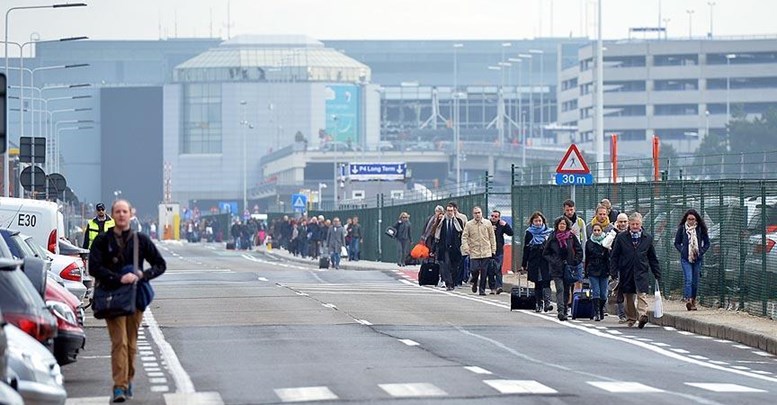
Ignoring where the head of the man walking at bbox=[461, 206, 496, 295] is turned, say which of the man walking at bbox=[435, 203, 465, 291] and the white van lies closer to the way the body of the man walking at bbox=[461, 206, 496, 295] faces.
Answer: the white van

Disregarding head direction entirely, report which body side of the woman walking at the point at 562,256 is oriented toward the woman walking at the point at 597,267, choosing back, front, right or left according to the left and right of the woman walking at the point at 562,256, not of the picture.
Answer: left

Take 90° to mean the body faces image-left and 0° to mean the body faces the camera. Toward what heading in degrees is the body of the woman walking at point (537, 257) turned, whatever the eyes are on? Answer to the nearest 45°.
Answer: approximately 0°

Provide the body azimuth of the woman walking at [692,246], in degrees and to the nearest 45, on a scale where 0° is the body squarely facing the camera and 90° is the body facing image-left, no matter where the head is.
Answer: approximately 0°

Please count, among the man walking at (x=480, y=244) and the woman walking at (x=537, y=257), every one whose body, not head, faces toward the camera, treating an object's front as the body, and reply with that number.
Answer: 2
